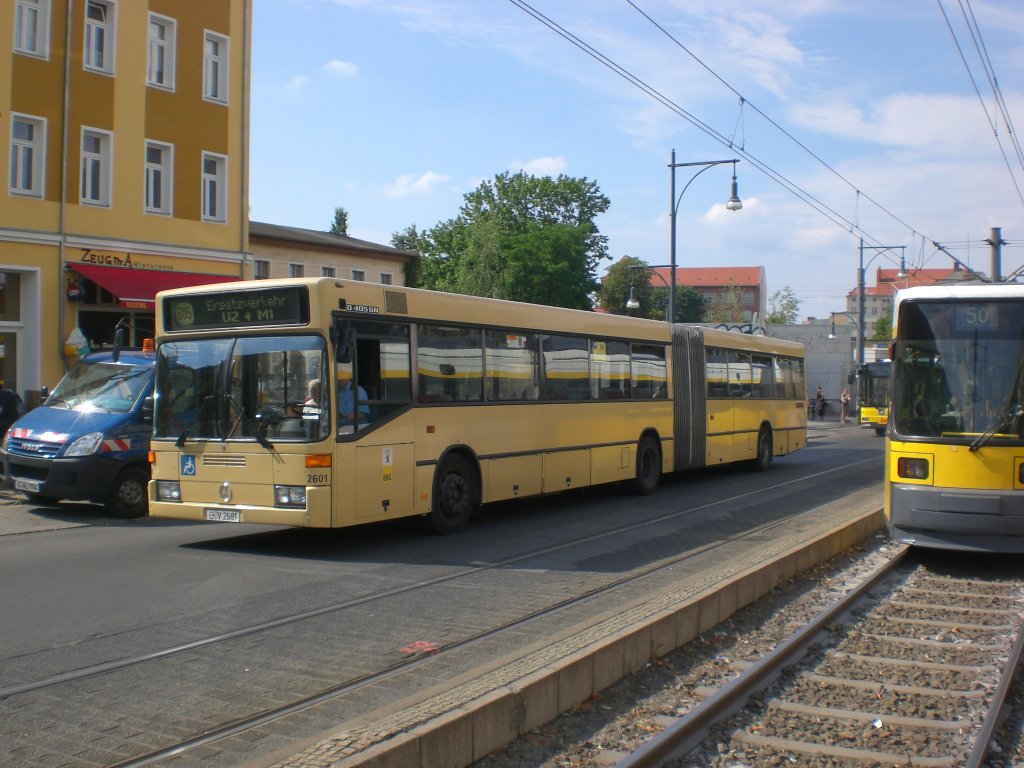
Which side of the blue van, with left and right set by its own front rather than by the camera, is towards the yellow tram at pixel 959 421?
left

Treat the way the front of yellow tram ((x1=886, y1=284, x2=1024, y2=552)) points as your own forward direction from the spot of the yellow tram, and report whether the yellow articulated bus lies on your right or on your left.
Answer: on your right

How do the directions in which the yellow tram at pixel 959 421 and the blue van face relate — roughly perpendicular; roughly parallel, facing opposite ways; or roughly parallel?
roughly parallel

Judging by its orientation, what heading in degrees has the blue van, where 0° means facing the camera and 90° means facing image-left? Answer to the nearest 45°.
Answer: approximately 45°

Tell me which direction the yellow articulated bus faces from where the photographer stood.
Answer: facing the viewer and to the left of the viewer

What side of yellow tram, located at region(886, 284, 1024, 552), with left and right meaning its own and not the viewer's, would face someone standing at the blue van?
right

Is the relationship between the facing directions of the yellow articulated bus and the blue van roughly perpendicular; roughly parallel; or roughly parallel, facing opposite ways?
roughly parallel

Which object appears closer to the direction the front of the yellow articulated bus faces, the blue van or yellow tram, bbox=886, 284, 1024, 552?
the blue van

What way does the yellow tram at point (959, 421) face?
toward the camera
